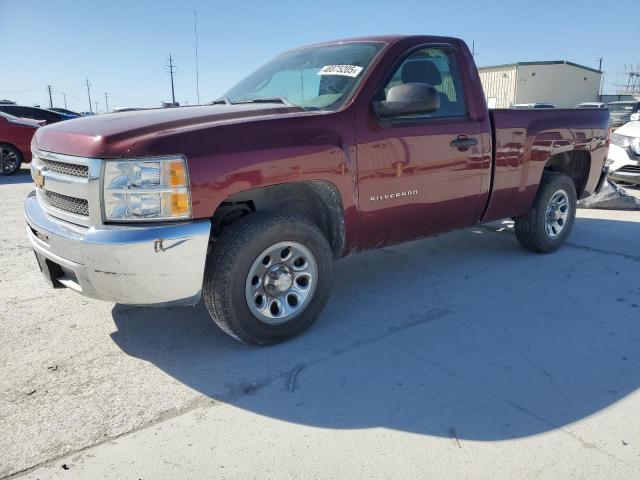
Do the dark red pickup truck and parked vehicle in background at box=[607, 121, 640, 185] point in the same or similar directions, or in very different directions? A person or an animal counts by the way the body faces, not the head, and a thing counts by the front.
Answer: same or similar directions

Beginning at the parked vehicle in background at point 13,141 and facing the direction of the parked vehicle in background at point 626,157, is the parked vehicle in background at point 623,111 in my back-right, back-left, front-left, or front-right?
front-left

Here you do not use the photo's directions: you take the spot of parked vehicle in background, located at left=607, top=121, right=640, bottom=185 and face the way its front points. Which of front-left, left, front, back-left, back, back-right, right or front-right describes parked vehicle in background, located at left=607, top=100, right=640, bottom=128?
back-right

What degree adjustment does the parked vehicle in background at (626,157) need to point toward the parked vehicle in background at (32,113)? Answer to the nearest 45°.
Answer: approximately 45° to its right

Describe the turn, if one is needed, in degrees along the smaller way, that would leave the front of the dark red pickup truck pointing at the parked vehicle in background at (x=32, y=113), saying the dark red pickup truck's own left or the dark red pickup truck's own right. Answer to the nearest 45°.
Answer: approximately 90° to the dark red pickup truck's own right

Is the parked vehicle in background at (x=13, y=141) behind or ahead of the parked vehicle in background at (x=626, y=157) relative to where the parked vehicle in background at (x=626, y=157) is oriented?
ahead

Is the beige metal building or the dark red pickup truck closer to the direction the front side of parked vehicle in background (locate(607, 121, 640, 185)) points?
the dark red pickup truck

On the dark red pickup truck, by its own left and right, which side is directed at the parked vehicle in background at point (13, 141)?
right

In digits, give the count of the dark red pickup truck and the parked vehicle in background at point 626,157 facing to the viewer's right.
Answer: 0

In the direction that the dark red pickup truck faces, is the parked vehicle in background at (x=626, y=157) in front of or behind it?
behind
